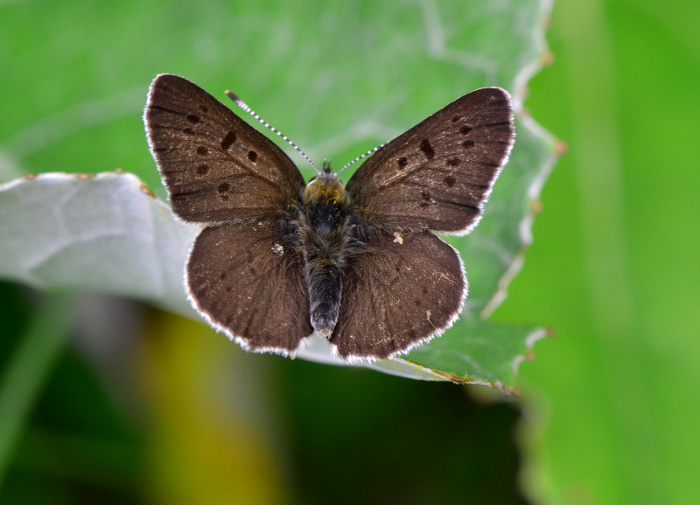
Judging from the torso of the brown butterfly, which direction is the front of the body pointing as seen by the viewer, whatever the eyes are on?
away from the camera
